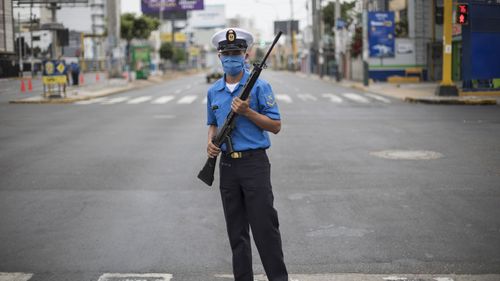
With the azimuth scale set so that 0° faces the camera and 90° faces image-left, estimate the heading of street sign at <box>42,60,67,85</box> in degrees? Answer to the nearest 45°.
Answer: approximately 0°

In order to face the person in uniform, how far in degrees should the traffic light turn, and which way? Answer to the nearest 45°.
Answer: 0° — it already faces them

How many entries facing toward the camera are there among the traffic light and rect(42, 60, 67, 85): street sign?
2

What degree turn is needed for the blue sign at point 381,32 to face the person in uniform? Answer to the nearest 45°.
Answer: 0° — it already faces them

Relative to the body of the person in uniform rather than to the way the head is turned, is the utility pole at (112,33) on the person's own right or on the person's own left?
on the person's own right

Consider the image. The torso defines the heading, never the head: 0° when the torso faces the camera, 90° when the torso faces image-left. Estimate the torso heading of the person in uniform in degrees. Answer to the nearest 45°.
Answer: approximately 45°
